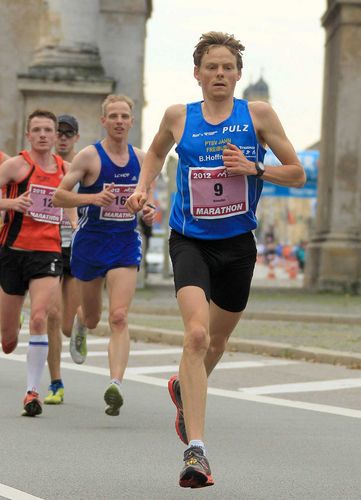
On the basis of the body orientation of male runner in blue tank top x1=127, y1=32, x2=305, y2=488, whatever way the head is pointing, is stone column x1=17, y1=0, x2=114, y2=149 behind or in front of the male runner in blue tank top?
behind

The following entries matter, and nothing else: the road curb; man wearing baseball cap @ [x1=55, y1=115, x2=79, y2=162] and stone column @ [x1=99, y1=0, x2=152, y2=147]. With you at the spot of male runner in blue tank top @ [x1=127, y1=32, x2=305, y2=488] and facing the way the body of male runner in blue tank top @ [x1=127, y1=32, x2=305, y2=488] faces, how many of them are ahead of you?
0

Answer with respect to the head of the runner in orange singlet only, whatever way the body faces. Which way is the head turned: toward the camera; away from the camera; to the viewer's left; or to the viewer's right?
toward the camera

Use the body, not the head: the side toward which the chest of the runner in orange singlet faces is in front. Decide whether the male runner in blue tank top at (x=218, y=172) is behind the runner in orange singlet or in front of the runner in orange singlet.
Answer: in front

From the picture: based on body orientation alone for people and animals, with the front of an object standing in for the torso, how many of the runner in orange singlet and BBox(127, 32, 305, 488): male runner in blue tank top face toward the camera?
2

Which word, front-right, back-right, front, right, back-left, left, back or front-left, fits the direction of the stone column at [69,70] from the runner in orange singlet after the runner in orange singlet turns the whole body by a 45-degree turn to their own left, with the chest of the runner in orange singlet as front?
back-left

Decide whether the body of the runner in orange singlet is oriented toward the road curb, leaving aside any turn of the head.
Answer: no

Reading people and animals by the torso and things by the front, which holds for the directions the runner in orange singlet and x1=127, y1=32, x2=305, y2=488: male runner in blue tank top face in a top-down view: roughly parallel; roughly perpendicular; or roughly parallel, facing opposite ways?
roughly parallel

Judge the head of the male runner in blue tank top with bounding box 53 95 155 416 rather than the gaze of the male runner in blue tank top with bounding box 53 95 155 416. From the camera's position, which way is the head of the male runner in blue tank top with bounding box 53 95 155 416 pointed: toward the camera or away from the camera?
toward the camera

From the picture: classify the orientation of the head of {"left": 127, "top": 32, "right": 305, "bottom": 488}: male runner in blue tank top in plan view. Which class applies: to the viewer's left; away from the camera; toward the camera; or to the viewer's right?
toward the camera

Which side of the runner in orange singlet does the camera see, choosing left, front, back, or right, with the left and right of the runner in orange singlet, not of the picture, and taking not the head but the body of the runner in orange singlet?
front

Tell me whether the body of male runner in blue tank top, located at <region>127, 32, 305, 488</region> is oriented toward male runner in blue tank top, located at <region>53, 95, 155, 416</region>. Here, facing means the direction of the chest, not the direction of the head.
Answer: no

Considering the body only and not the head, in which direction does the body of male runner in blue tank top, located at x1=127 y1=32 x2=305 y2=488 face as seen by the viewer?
toward the camera

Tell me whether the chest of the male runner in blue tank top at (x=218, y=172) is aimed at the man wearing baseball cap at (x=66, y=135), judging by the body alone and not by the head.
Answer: no

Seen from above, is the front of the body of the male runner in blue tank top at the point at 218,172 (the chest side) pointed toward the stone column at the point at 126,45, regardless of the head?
no
